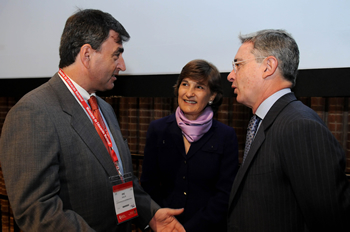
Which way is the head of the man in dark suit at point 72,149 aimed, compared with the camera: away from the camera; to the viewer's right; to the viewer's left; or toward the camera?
to the viewer's right

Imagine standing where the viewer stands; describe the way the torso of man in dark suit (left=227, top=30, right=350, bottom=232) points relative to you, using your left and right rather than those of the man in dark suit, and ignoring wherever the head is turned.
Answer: facing to the left of the viewer

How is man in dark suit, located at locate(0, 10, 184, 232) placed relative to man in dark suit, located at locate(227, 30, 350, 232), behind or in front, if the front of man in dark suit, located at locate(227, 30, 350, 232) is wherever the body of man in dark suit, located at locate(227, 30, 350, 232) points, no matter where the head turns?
in front

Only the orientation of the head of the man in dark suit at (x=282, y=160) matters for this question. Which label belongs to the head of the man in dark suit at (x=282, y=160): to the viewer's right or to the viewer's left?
to the viewer's left
